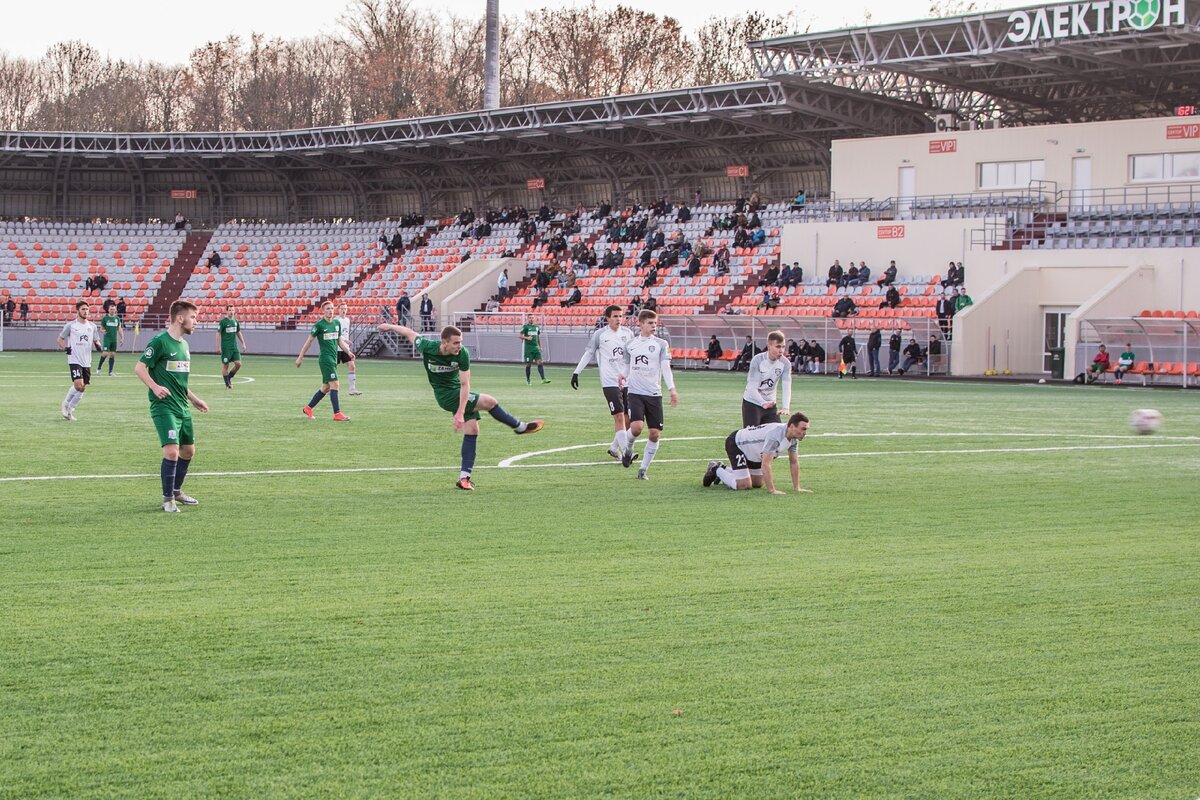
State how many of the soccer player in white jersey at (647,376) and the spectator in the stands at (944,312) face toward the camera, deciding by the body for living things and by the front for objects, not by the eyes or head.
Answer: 2

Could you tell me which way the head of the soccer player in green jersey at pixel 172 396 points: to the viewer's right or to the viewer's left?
to the viewer's right

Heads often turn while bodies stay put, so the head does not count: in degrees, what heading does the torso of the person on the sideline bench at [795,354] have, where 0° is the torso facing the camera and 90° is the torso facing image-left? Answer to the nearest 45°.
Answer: approximately 45°

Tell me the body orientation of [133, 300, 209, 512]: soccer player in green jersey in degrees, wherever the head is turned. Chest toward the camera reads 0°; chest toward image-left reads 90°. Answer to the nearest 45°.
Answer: approximately 315°

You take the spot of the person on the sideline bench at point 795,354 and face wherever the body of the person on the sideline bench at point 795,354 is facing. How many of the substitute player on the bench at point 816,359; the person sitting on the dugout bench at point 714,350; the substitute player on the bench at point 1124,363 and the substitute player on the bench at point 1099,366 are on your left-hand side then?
3

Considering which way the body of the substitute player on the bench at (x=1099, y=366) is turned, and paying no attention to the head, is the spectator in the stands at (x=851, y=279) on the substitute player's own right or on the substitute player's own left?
on the substitute player's own right

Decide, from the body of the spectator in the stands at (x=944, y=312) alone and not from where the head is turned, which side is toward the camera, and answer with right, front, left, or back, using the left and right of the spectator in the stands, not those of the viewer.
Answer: front

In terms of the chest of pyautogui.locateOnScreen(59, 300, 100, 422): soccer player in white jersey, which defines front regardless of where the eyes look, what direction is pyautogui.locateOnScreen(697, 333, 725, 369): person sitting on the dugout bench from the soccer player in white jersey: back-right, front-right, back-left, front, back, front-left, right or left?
left

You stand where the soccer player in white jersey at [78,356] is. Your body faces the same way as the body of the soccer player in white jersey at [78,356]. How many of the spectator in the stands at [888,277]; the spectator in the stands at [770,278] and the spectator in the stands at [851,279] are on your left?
3

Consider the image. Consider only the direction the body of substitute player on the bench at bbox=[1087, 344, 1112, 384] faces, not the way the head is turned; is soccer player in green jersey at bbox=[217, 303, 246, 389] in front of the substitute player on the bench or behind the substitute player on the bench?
in front

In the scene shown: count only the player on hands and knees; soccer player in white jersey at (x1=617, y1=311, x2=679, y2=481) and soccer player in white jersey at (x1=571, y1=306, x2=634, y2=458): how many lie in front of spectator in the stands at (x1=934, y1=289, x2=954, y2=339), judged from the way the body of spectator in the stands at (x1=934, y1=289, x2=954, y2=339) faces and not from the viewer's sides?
3

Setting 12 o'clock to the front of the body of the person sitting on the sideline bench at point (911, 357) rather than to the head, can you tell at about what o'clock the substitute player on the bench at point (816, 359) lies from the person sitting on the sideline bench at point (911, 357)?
the substitute player on the bench at point (816, 359) is roughly at 2 o'clock from the person sitting on the sideline bench at point (911, 357).
